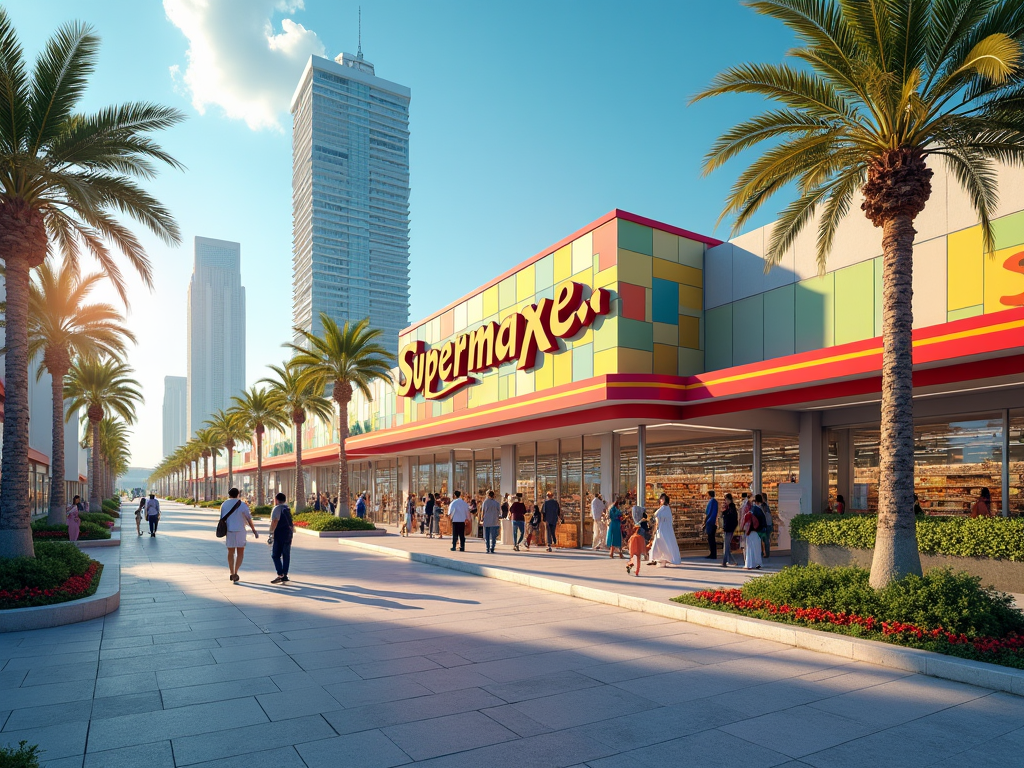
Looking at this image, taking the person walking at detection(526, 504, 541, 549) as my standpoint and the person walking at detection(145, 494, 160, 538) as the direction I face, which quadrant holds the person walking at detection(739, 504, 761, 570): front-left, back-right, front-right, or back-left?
back-left

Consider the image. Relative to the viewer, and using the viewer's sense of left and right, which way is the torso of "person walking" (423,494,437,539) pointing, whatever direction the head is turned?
facing away from the viewer

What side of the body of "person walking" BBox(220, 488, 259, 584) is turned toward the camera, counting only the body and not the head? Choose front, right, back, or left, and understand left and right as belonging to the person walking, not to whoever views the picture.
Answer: back
